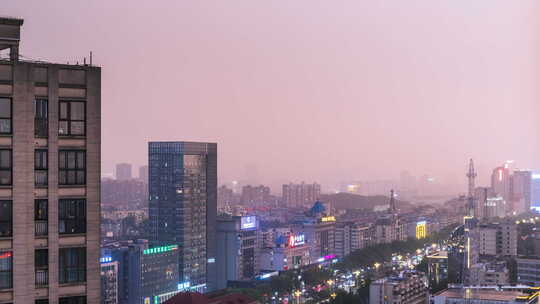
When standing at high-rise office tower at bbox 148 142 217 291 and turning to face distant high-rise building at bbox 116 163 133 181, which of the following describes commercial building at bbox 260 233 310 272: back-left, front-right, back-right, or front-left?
front-right

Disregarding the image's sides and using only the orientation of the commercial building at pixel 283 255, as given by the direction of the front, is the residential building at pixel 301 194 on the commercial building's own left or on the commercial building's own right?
on the commercial building's own left

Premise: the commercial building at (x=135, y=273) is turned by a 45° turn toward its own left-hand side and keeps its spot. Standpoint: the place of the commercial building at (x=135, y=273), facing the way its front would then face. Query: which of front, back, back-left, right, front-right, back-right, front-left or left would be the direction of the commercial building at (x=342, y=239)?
front-left

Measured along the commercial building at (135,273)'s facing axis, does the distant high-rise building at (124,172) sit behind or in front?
behind

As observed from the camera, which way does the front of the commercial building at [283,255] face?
facing the viewer and to the right of the viewer

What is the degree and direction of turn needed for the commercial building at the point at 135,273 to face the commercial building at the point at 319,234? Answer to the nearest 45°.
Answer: approximately 90° to its left

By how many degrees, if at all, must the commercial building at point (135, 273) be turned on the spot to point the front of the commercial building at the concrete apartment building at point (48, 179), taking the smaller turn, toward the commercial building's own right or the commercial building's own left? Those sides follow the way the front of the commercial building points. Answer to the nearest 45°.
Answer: approximately 45° to the commercial building's own right

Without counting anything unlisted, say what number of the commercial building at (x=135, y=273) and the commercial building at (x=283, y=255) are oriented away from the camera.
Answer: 0

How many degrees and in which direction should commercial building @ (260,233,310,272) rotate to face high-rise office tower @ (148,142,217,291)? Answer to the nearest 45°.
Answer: approximately 90° to its right

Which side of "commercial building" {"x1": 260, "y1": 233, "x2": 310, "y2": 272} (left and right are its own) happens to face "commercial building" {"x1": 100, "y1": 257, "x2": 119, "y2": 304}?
right

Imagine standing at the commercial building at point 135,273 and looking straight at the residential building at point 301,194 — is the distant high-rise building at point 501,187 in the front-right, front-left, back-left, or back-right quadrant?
front-right

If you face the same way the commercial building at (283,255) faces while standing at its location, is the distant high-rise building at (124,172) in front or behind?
behind

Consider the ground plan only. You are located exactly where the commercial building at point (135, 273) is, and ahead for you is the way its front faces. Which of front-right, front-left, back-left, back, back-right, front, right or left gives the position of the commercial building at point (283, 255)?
left

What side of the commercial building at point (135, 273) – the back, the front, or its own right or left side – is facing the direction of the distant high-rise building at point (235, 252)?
left
